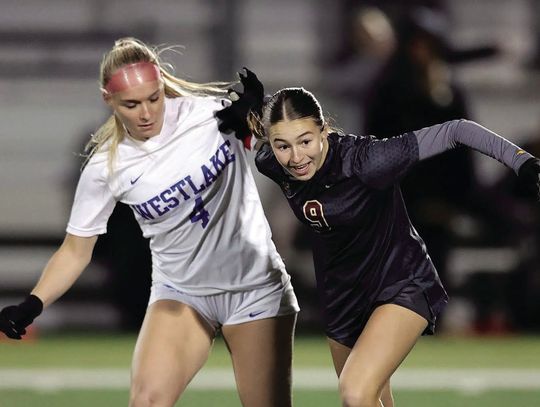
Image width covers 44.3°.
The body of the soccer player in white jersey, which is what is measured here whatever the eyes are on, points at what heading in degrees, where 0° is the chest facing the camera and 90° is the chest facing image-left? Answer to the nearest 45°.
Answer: approximately 0°

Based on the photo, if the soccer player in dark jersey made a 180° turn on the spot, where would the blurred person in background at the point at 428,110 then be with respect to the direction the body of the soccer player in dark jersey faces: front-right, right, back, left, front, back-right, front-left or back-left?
front-left

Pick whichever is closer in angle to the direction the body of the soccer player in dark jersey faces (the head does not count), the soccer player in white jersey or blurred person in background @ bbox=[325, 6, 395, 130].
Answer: the soccer player in white jersey

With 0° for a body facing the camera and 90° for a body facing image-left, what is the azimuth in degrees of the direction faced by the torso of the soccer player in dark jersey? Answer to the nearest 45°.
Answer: approximately 45°

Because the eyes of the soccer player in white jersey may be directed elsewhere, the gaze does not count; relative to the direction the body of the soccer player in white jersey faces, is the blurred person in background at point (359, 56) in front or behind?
behind
